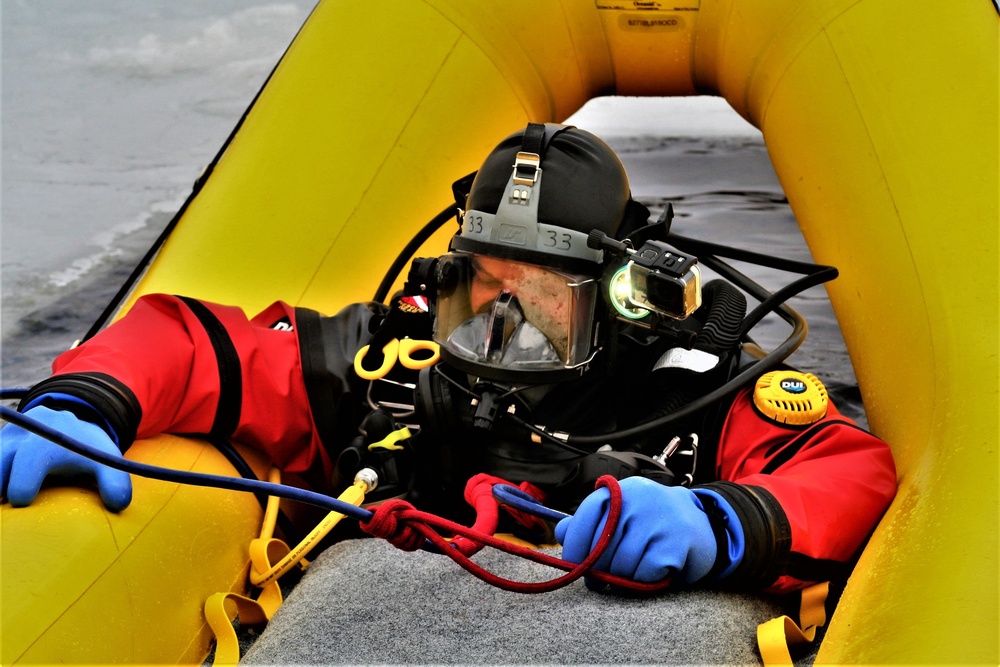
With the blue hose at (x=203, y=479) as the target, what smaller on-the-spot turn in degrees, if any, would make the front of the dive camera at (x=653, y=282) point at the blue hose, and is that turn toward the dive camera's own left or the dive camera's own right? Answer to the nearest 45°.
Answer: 0° — it already faces it

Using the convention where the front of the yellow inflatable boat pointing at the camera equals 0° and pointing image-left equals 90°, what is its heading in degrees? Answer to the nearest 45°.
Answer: approximately 180°
